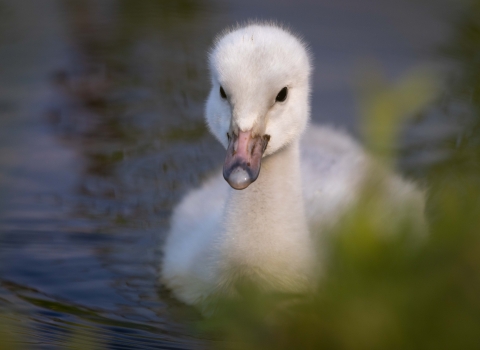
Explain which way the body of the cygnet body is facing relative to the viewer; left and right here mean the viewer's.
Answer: facing the viewer and to the left of the viewer
